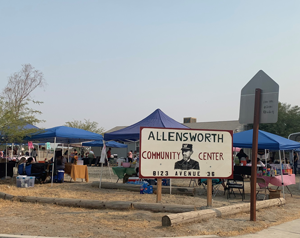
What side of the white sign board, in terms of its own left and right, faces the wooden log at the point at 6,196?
right

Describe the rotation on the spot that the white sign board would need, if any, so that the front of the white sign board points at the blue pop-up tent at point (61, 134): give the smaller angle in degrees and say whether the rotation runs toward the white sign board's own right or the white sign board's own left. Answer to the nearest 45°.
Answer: approximately 135° to the white sign board's own right

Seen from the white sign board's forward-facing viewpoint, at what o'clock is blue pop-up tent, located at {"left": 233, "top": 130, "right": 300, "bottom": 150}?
The blue pop-up tent is roughly at 7 o'clock from the white sign board.

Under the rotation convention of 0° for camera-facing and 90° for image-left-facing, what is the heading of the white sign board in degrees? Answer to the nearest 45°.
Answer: approximately 0°
